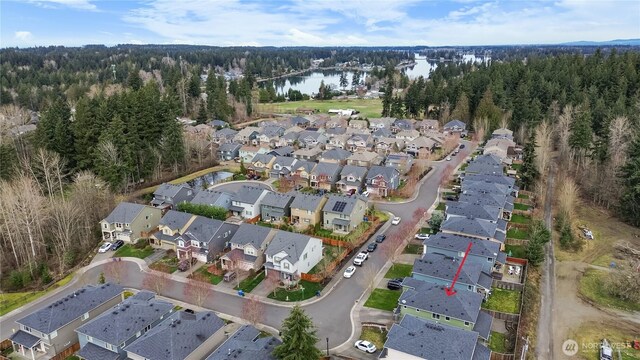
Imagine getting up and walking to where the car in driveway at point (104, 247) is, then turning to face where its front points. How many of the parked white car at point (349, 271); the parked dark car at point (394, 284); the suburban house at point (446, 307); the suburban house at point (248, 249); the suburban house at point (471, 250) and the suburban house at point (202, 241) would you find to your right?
6

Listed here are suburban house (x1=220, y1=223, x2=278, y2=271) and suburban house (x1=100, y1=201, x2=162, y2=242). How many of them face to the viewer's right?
0

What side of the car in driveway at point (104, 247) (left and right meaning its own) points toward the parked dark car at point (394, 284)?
right

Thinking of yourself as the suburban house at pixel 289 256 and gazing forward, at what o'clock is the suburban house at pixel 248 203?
the suburban house at pixel 248 203 is roughly at 4 o'clock from the suburban house at pixel 289 256.

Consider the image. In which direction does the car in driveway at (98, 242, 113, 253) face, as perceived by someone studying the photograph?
facing away from the viewer and to the right of the viewer

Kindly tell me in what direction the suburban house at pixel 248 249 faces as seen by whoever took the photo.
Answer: facing the viewer and to the left of the viewer

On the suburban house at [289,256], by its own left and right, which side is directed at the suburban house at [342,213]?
back

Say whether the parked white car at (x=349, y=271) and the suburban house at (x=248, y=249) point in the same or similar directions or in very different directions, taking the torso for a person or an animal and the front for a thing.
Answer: same or similar directions

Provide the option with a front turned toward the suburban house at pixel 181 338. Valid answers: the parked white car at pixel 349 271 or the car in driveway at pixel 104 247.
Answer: the parked white car

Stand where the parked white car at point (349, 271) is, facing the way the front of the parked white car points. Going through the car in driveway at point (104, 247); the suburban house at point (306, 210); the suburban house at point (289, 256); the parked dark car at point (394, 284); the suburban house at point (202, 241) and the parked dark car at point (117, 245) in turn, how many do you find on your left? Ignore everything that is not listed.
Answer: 1

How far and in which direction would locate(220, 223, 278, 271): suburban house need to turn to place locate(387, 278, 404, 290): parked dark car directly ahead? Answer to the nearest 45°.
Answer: approximately 90° to its left

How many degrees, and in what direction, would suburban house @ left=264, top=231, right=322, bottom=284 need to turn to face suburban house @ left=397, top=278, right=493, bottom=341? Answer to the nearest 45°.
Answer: approximately 90° to its left

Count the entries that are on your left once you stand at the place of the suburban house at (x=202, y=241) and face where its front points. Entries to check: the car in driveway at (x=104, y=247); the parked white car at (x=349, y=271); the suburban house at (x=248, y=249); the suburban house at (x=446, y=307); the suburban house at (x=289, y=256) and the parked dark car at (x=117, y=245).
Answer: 4

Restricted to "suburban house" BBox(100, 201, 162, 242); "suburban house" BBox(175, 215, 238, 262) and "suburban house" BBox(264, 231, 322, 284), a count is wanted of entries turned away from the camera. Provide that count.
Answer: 0

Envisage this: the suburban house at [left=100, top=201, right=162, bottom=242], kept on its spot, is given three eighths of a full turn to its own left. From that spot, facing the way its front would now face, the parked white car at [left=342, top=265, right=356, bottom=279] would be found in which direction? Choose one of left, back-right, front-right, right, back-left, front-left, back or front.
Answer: front-right

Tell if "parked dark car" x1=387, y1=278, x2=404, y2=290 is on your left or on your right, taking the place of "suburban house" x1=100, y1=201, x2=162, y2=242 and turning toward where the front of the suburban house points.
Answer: on your left

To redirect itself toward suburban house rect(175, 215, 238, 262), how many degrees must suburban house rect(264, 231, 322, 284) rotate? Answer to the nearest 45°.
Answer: approximately 90° to its right

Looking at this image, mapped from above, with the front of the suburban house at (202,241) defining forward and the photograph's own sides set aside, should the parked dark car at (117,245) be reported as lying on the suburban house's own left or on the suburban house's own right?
on the suburban house's own right
